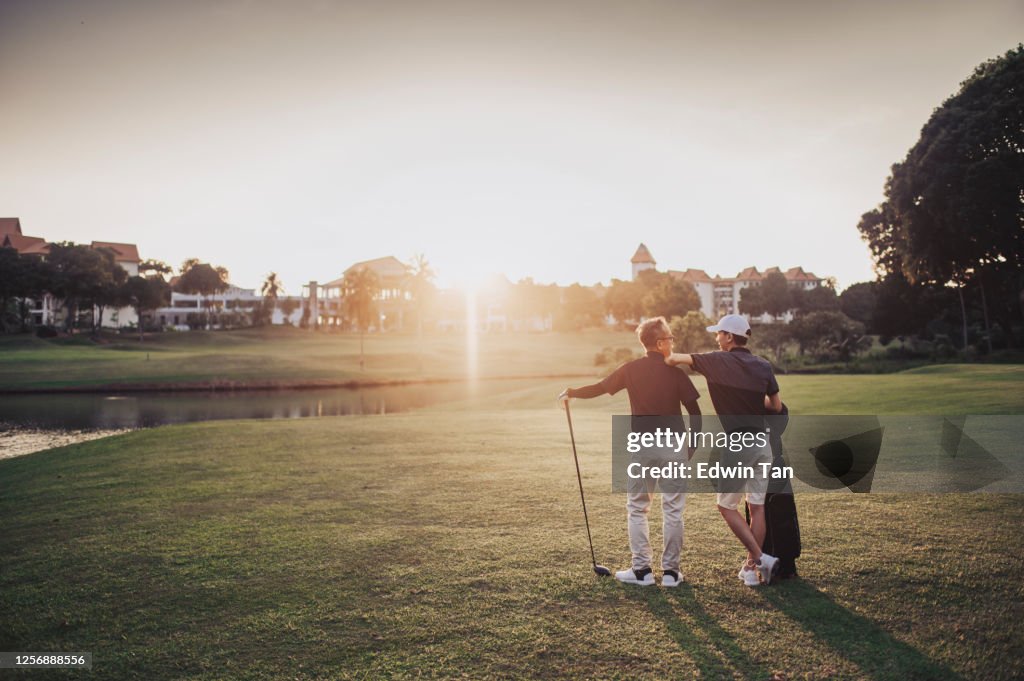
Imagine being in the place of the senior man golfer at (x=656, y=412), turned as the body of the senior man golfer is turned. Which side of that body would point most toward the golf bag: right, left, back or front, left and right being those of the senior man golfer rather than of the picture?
right

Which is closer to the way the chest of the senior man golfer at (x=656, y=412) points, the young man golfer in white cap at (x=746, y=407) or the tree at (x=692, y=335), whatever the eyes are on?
the tree

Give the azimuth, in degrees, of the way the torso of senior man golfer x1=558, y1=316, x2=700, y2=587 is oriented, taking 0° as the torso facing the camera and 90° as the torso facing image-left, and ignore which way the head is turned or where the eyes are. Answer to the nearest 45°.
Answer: approximately 180°

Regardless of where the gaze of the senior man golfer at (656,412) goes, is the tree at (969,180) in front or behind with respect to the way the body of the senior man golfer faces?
in front

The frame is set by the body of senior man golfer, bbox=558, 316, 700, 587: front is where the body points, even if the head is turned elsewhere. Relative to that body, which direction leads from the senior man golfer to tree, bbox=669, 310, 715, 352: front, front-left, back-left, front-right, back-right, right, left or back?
front

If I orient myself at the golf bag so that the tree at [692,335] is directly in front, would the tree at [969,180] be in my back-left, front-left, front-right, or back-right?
front-right

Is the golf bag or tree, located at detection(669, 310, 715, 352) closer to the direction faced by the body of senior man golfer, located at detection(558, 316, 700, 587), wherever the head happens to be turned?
the tree

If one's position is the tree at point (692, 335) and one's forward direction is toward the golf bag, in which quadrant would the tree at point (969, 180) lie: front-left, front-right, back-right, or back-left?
front-left

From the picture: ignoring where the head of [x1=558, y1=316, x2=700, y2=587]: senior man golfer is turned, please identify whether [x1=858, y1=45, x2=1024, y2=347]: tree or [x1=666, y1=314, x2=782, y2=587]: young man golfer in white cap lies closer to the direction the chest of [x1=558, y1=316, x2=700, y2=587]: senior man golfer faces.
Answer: the tree

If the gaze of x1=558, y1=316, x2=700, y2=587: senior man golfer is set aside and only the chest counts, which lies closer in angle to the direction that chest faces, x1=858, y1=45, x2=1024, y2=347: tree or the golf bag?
the tree
